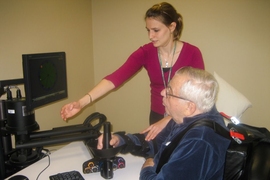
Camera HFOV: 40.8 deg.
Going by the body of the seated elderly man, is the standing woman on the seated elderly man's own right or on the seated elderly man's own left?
on the seated elderly man's own right

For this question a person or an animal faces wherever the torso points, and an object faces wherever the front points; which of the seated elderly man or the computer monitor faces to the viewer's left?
the seated elderly man

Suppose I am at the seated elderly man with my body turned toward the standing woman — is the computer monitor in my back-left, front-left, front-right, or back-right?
front-left

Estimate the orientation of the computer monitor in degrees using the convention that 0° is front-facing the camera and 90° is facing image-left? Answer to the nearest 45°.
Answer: approximately 315°

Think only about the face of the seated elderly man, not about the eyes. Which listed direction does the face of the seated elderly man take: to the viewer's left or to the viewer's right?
to the viewer's left

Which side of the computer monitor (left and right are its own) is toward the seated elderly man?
front

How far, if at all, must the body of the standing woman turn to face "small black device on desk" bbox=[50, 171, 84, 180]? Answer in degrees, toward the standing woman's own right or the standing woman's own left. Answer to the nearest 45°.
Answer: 0° — they already face it

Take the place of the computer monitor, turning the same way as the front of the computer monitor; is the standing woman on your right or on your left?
on your left

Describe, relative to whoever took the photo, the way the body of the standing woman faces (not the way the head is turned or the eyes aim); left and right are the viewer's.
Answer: facing the viewer and to the left of the viewer

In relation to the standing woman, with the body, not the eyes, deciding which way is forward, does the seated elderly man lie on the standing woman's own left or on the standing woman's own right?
on the standing woman's own left

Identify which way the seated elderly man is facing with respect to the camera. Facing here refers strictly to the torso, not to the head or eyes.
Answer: to the viewer's left

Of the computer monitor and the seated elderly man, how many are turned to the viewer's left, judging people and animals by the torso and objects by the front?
1
